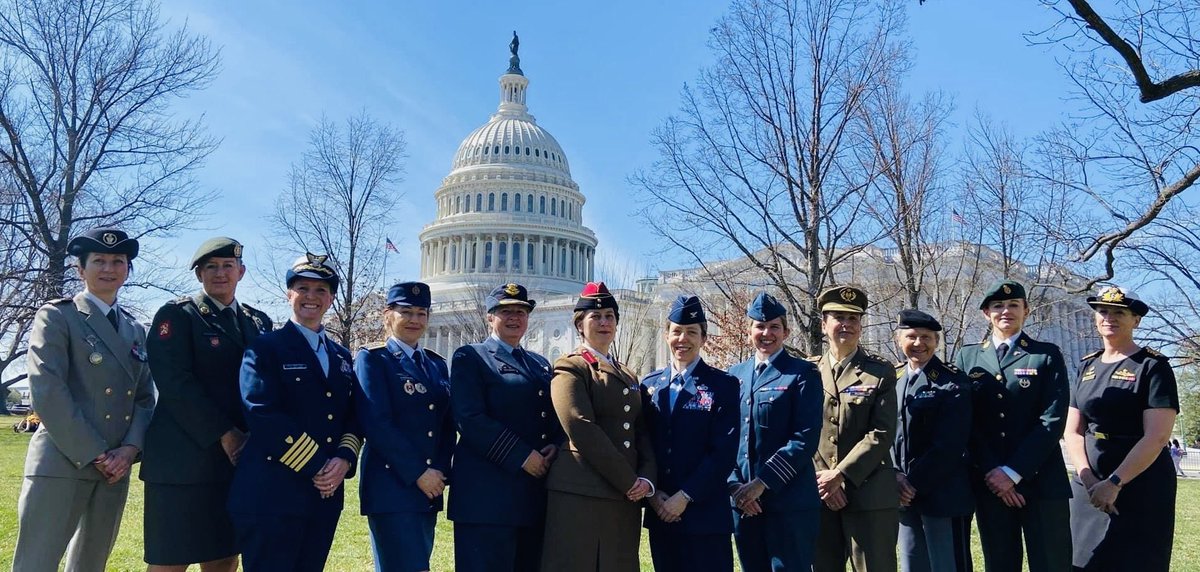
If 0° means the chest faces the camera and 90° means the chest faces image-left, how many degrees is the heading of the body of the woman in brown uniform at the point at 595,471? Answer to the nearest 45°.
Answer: approximately 315°

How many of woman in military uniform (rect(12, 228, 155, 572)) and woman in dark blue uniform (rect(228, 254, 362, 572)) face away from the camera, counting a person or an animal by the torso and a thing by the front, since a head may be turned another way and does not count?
0

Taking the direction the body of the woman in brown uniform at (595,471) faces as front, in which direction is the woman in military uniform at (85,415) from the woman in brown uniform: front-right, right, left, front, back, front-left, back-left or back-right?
back-right

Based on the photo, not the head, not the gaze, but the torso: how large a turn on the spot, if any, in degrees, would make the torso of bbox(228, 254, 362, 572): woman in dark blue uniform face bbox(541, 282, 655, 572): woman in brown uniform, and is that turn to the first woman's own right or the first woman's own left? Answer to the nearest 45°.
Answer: approximately 45° to the first woman's own left

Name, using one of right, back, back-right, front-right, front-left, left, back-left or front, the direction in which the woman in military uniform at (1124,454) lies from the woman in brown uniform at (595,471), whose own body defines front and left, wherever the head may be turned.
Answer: front-left
